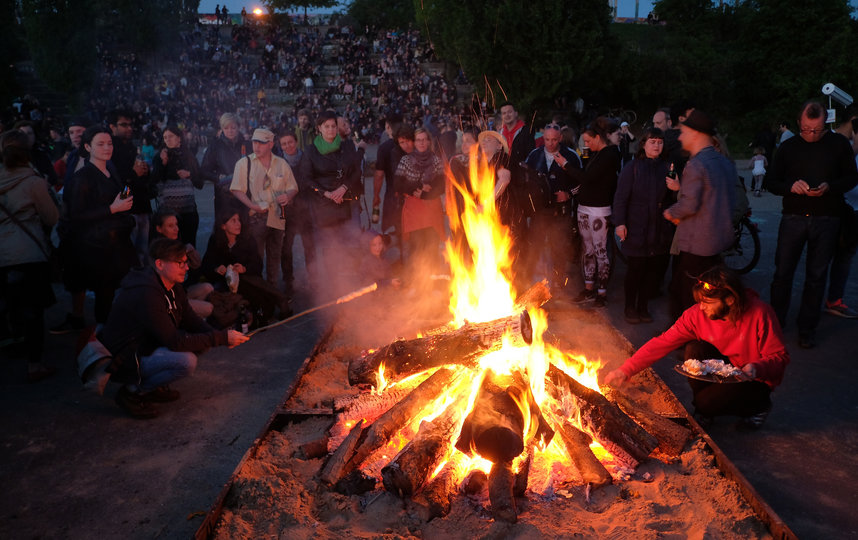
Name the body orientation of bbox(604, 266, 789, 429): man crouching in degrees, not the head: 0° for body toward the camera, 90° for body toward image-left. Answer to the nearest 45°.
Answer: approximately 45°

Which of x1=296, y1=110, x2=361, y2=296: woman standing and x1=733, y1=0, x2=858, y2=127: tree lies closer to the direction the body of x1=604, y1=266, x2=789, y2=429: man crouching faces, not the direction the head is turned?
the woman standing

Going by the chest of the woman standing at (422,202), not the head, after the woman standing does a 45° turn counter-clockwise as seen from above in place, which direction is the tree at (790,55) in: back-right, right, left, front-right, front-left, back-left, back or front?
left

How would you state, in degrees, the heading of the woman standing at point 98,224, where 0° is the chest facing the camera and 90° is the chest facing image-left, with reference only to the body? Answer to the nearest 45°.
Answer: approximately 315°

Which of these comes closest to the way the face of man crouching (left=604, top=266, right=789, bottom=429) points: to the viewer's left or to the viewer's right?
to the viewer's left

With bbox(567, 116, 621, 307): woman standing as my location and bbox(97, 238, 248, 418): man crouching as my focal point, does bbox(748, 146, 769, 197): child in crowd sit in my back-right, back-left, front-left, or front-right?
back-right

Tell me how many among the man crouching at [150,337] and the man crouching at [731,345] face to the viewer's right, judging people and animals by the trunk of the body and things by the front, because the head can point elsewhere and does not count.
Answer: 1

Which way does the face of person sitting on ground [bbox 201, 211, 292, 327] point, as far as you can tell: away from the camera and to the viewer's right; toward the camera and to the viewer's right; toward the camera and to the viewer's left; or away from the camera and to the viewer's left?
toward the camera and to the viewer's right

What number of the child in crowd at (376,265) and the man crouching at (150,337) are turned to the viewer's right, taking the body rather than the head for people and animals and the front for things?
1

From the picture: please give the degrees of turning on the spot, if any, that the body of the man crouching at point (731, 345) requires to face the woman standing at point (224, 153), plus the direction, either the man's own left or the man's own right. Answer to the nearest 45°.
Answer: approximately 45° to the man's own right

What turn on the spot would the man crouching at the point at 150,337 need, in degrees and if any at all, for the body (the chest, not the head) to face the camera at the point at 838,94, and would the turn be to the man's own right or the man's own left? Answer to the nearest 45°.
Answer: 0° — they already face it

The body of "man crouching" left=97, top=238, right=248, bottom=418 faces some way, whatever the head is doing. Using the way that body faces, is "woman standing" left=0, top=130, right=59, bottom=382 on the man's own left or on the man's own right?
on the man's own left

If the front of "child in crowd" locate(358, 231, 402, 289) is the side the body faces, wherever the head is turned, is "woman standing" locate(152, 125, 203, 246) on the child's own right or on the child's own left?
on the child's own right
